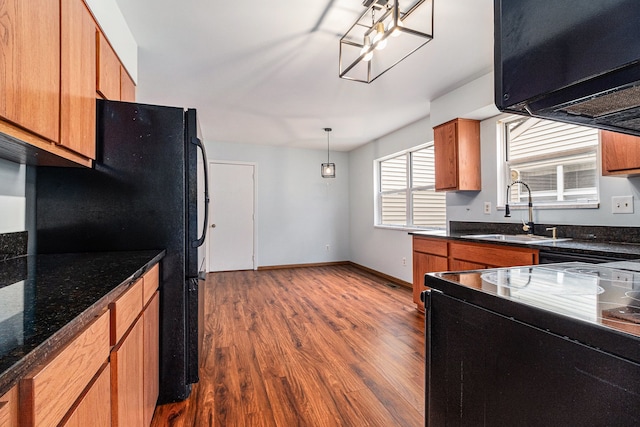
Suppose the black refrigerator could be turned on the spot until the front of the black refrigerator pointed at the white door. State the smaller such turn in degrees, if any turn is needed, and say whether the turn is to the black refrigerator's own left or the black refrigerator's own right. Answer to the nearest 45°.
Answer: approximately 45° to the black refrigerator's own left

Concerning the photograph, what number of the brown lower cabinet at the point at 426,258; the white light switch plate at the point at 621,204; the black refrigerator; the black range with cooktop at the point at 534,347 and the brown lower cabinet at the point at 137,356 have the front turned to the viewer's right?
2

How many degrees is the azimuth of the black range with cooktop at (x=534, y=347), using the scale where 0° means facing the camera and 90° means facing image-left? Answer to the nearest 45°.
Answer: approximately 135°

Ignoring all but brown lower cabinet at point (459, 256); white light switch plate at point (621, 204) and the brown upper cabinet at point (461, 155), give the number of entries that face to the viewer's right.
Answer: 0

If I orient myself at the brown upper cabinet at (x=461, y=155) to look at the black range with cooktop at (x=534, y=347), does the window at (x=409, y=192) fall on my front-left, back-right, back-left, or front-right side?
back-right

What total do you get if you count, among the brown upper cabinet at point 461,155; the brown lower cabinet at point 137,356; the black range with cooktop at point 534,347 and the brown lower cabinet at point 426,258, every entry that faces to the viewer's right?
1

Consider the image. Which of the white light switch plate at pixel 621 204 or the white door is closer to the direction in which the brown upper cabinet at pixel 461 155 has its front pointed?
the white door

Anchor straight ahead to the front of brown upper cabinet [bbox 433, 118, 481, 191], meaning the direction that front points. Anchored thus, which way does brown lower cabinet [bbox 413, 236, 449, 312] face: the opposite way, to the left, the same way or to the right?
the same way

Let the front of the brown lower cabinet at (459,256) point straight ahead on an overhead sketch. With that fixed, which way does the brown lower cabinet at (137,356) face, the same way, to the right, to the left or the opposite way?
the opposite way

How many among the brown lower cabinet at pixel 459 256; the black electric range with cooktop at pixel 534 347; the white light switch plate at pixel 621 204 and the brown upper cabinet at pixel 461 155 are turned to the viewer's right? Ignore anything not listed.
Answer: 0

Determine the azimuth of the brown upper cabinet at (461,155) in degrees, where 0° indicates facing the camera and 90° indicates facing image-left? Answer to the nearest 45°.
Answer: approximately 45°

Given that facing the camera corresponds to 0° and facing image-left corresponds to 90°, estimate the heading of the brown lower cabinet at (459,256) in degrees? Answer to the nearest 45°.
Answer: approximately 45°

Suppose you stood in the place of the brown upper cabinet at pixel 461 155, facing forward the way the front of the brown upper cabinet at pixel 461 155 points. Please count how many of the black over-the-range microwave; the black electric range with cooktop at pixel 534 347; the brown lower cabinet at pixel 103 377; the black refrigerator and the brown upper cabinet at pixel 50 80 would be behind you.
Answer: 0

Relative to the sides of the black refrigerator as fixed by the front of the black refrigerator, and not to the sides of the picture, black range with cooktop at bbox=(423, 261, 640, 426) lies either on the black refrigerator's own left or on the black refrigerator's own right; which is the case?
on the black refrigerator's own right

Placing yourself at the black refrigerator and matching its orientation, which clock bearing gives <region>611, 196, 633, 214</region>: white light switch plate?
The white light switch plate is roughly at 1 o'clock from the black refrigerator.

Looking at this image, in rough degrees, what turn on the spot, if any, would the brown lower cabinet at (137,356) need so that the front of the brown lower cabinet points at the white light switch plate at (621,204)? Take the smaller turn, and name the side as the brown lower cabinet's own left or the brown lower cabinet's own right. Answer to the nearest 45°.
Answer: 0° — it already faces it

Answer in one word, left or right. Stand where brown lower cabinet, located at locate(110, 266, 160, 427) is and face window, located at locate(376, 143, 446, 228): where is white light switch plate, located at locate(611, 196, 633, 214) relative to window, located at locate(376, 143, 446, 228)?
right
